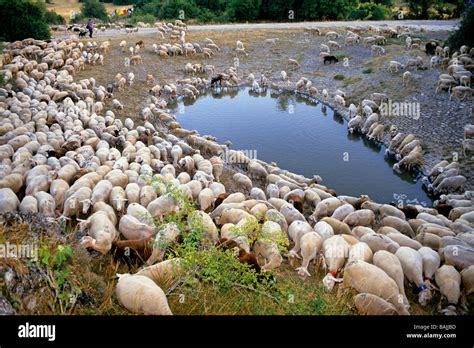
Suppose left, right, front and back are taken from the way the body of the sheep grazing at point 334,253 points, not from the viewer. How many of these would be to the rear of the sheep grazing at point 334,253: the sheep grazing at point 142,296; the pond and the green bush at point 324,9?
2

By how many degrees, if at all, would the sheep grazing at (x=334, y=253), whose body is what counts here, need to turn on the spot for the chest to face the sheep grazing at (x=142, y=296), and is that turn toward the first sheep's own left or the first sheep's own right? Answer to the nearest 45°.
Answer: approximately 45° to the first sheep's own right

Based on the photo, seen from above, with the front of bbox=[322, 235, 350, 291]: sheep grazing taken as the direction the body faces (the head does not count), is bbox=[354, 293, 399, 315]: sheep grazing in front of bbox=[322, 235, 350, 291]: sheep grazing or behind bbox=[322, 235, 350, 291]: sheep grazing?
in front

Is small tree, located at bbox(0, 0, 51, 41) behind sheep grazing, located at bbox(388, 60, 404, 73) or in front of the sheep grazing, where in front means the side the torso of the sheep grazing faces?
behind

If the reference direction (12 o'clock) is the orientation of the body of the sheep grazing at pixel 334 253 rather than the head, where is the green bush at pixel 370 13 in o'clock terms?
The green bush is roughly at 6 o'clock from the sheep grazing.

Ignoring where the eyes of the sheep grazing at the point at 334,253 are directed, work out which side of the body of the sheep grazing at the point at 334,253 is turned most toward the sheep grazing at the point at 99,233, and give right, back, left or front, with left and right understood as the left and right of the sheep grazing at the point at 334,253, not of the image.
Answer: right

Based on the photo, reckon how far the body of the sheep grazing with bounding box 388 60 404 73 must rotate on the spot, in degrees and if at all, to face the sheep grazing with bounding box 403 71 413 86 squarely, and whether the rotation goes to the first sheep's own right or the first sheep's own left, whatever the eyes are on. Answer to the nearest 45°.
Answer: approximately 90° to the first sheep's own right

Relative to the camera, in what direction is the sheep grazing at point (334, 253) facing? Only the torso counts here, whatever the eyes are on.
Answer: toward the camera

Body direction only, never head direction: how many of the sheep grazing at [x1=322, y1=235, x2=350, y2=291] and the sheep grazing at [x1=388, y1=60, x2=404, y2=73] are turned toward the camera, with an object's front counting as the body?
1

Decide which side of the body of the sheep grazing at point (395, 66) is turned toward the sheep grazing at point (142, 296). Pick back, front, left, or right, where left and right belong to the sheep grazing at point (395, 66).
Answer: right

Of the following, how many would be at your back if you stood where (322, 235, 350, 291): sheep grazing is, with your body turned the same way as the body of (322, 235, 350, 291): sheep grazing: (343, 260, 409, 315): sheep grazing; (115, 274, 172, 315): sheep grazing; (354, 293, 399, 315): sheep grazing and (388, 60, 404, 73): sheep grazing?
1

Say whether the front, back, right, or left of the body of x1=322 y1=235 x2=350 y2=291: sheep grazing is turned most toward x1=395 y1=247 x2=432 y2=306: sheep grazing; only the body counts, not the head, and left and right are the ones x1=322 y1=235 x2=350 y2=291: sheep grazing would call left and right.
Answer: left
